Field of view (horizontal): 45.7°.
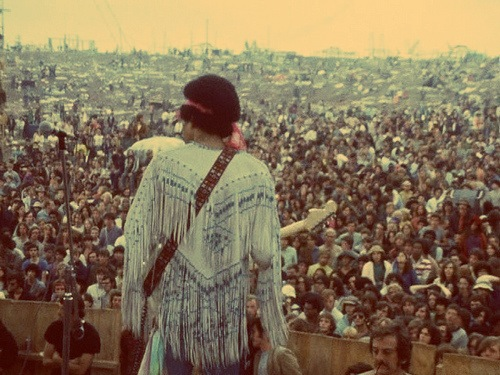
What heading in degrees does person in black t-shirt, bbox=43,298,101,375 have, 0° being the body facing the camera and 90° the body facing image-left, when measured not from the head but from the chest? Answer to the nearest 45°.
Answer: approximately 0°

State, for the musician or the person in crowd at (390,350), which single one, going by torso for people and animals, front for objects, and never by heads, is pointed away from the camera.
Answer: the musician

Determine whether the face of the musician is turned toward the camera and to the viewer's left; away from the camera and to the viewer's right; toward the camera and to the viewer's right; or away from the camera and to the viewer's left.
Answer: away from the camera and to the viewer's left

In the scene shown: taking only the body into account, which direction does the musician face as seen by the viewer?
away from the camera

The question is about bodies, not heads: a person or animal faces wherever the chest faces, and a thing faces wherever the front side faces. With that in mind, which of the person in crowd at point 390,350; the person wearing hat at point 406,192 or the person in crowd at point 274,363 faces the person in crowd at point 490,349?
the person wearing hat

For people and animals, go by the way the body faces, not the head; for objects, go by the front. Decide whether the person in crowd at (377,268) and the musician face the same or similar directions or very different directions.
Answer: very different directions

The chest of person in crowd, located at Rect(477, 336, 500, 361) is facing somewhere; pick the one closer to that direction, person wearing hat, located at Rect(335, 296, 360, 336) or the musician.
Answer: the musician

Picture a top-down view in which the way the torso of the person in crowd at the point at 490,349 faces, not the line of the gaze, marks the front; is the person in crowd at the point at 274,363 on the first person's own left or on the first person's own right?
on the first person's own right

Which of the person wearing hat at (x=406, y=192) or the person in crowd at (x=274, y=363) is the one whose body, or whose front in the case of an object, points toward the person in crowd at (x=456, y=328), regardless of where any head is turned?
the person wearing hat

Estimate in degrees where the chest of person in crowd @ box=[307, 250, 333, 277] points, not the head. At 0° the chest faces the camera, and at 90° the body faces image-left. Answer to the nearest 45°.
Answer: approximately 0°

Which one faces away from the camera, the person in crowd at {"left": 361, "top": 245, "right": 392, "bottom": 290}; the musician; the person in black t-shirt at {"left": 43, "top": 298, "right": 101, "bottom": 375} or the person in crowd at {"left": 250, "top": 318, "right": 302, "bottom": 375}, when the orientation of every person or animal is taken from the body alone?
the musician
